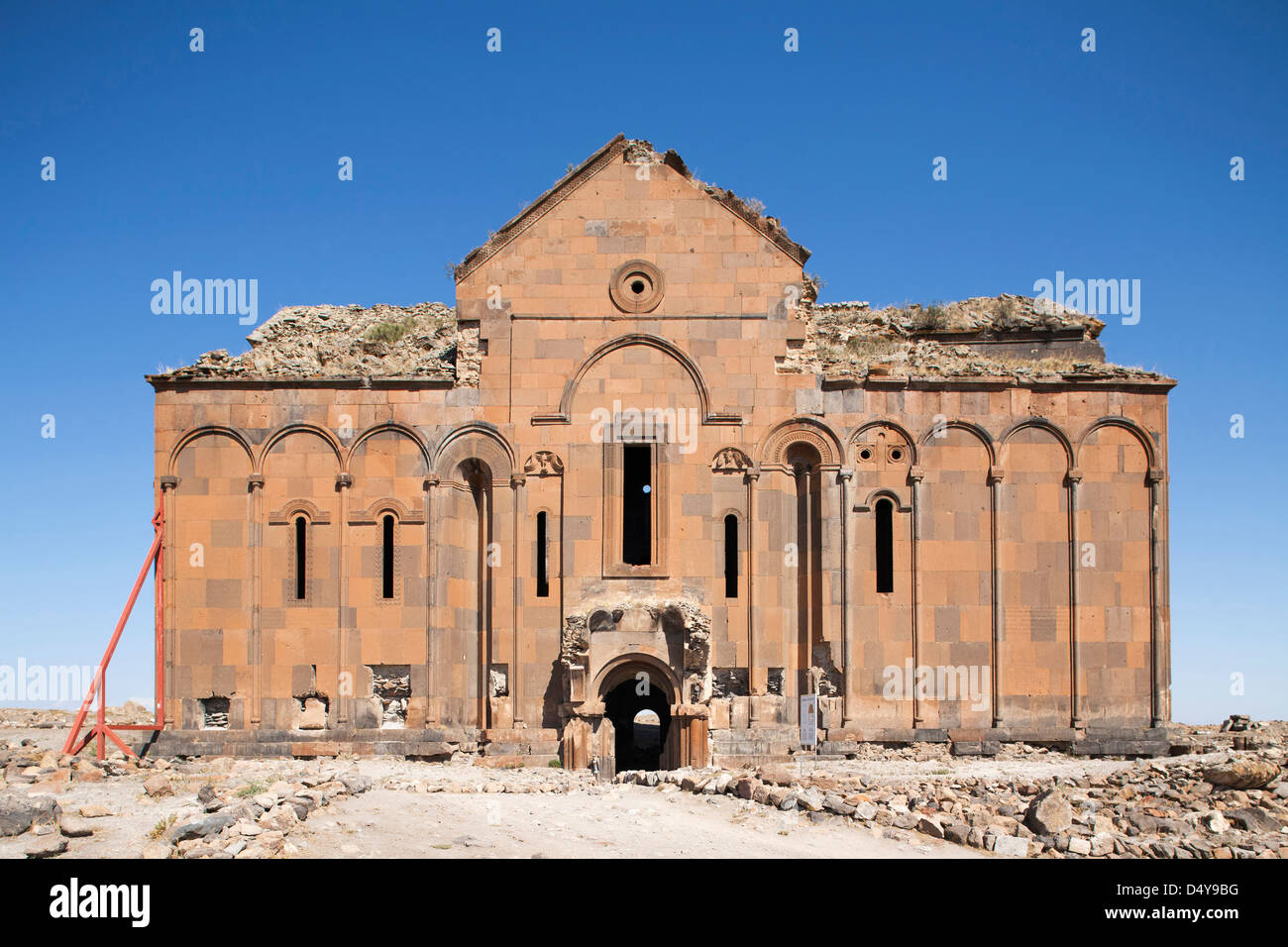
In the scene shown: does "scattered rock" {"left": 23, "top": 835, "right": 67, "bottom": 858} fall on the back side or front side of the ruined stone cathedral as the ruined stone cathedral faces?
on the front side

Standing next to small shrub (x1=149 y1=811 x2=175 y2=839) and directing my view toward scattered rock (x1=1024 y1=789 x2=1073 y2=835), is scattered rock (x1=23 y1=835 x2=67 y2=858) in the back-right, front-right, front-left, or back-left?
back-right

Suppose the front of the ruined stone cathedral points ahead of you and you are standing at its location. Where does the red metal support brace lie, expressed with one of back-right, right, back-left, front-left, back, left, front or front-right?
right

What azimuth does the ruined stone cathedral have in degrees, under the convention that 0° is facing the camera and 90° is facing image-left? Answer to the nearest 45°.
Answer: approximately 0°

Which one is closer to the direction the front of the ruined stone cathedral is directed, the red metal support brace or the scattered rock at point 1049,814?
the scattered rock

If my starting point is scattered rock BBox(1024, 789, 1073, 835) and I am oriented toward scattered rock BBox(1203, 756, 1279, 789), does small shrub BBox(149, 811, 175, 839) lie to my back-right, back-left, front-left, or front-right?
back-left

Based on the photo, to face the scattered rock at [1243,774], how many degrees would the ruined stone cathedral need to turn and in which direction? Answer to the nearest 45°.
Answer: approximately 45° to its left

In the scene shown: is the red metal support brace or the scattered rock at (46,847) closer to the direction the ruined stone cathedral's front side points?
the scattered rock
